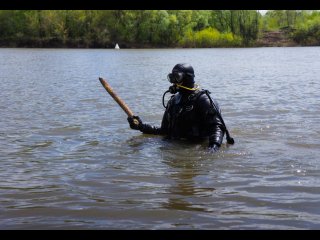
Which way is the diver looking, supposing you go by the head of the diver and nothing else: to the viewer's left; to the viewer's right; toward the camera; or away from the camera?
to the viewer's left

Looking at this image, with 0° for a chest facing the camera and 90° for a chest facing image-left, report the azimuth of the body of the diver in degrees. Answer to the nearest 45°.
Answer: approximately 45°
